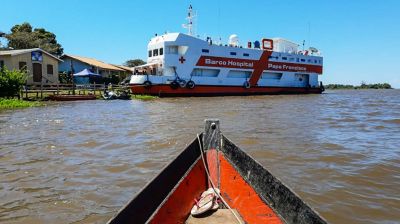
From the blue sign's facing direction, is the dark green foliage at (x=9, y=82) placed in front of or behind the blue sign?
in front

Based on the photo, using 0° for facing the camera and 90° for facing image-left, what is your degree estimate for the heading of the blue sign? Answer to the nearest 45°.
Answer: approximately 0°

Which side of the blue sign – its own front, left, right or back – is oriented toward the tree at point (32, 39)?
back

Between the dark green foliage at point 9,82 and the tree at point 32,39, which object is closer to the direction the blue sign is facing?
the dark green foliage
